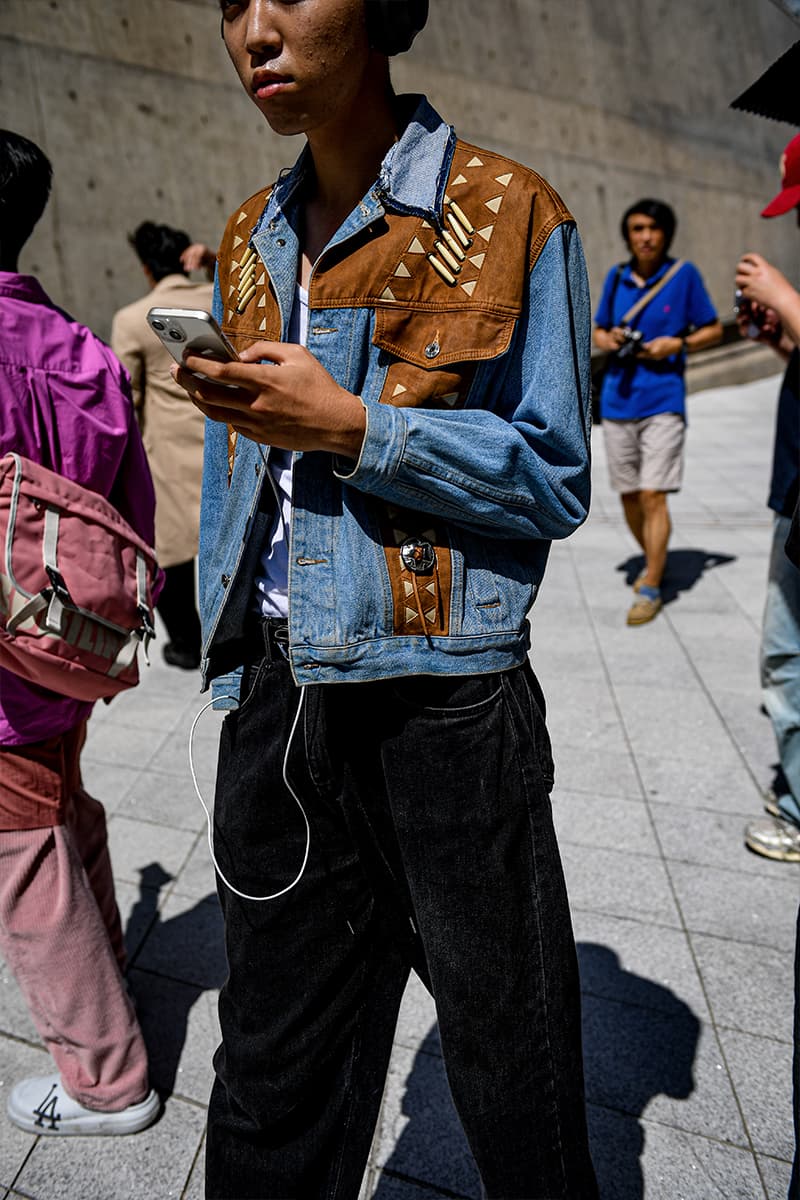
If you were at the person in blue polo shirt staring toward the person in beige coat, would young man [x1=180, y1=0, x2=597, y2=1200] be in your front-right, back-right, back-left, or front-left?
front-left

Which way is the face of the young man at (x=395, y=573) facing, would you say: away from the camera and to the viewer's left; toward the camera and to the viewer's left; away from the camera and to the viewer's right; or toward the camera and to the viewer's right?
toward the camera and to the viewer's left

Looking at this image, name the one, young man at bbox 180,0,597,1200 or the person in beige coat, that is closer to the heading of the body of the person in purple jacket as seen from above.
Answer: the person in beige coat

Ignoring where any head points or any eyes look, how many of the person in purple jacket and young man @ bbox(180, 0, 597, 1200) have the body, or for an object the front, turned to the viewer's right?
0

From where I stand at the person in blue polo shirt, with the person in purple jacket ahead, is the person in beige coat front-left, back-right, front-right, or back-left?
front-right

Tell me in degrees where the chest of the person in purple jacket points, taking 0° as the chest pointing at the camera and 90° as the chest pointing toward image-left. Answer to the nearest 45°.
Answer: approximately 135°

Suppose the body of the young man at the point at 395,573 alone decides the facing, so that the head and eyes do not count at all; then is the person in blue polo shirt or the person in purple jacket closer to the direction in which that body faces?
the person in purple jacket

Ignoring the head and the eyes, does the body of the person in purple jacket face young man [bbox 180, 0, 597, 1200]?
no

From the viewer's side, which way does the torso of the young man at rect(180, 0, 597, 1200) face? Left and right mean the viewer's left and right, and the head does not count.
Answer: facing the viewer and to the left of the viewer

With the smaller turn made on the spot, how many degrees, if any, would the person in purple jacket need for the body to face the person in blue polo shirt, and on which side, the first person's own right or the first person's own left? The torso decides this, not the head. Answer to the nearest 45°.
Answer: approximately 90° to the first person's own right

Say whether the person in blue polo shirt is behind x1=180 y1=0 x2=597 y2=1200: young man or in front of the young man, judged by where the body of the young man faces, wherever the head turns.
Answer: behind

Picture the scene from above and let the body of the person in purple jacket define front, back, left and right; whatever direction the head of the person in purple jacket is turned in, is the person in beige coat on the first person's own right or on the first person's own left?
on the first person's own right

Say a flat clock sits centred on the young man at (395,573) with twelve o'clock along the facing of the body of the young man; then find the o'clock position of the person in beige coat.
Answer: The person in beige coat is roughly at 4 o'clock from the young man.

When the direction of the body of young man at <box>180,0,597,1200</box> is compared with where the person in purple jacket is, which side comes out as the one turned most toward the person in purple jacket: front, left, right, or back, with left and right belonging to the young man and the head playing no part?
right

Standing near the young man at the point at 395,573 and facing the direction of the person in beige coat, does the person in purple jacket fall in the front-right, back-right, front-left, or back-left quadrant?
front-left
